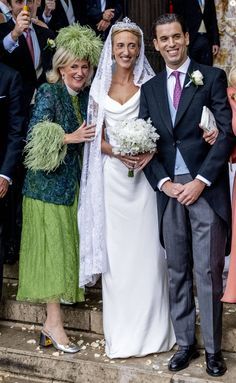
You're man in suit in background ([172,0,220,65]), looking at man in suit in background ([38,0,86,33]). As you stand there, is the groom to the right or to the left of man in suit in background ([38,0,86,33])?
left

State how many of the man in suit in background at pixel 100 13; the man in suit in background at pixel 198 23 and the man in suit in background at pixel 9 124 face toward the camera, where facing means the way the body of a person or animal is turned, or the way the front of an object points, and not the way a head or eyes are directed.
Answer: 3

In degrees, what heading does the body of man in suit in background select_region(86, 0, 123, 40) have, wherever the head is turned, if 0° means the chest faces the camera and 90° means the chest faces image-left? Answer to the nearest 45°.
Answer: approximately 0°

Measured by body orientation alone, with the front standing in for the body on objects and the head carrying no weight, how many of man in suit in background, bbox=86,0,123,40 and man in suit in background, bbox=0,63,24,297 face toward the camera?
2

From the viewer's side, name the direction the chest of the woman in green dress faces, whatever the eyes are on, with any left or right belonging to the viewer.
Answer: facing the viewer and to the right of the viewer

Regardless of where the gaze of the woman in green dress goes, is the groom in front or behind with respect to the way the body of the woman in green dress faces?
in front

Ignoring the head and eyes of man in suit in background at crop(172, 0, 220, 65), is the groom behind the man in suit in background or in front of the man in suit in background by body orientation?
in front

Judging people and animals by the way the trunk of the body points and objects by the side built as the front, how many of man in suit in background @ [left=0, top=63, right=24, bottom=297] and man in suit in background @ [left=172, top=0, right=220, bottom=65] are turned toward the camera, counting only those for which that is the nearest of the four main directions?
2

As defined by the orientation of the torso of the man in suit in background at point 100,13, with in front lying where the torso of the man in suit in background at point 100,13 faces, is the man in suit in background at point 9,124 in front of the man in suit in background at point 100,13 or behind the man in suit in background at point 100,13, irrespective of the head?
in front
